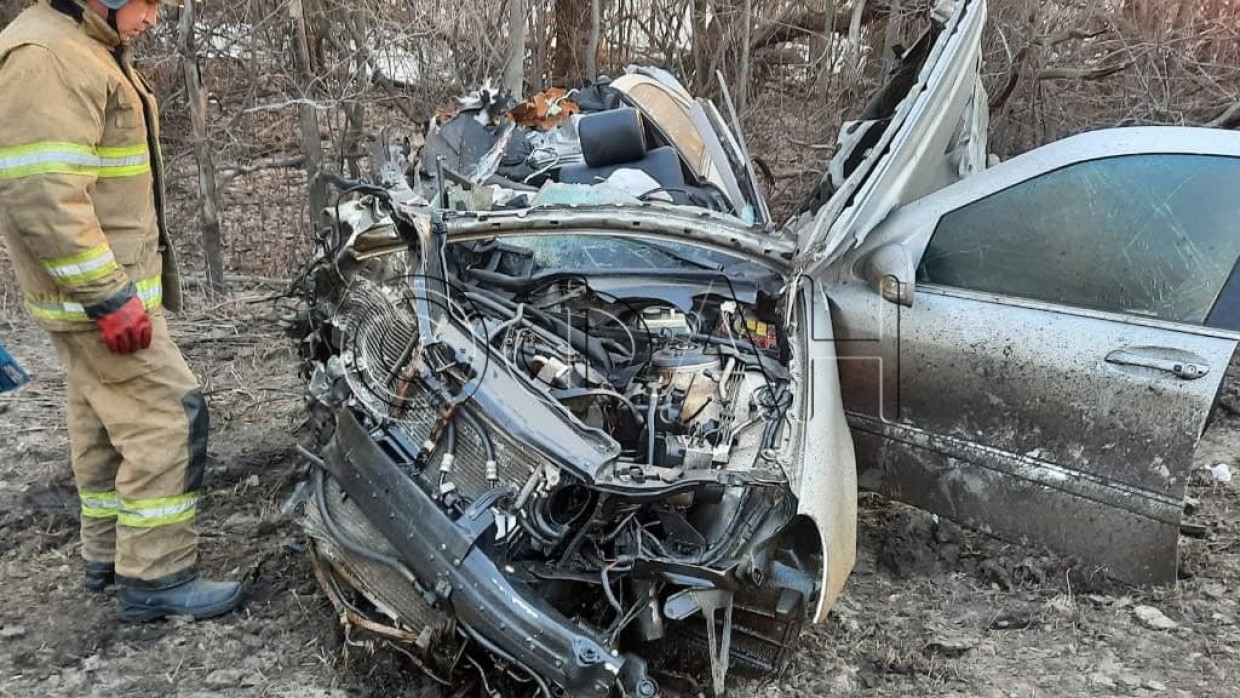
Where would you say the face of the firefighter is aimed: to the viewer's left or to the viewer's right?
to the viewer's right

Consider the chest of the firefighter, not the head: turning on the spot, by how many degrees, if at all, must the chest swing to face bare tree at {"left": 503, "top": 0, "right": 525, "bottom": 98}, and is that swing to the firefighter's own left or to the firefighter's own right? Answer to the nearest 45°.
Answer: approximately 45° to the firefighter's own left

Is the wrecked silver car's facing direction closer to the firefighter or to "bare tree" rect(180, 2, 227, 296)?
the firefighter

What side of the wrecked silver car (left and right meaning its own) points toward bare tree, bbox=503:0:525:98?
back

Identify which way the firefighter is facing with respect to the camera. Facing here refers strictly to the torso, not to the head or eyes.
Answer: to the viewer's right

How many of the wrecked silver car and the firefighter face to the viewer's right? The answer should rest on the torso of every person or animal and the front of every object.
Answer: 1

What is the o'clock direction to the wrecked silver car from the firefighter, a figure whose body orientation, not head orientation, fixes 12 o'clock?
The wrecked silver car is roughly at 1 o'clock from the firefighter.

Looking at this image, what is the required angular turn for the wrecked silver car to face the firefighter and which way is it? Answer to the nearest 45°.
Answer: approximately 90° to its right

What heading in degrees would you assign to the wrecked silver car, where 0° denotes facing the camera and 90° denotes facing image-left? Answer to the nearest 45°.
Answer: approximately 0°
